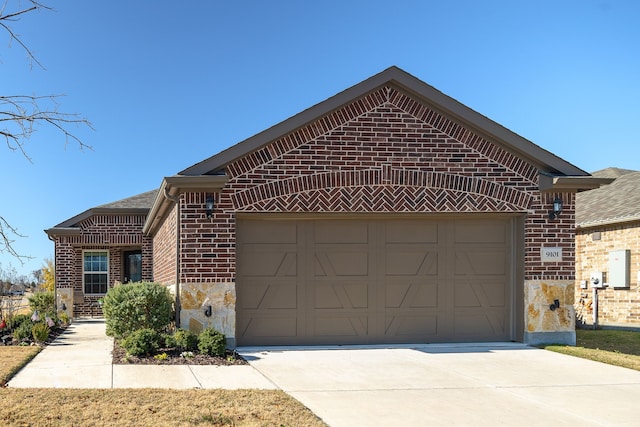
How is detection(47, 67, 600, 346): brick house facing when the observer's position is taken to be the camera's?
facing the viewer

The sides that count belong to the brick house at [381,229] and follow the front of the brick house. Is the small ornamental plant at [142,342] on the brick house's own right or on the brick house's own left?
on the brick house's own right

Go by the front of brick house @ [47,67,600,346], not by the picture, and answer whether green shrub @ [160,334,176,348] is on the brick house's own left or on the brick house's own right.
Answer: on the brick house's own right

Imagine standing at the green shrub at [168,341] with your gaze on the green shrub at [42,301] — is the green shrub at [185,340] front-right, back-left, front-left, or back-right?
back-right

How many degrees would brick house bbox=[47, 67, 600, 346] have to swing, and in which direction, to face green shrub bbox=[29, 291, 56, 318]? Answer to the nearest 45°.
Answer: approximately 135° to its right

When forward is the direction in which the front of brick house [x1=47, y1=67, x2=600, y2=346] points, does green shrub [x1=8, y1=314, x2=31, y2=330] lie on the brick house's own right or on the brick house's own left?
on the brick house's own right

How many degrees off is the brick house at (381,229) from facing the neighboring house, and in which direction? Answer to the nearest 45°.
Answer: approximately 135° to its left

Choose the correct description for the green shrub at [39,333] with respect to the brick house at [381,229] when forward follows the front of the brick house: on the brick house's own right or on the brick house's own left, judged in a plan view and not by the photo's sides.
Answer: on the brick house's own right

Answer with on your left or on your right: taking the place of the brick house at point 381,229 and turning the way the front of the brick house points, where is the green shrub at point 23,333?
on your right
